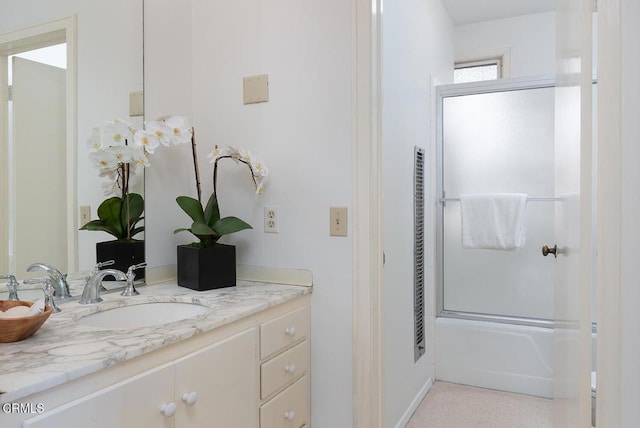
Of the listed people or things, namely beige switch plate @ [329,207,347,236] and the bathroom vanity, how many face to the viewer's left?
0

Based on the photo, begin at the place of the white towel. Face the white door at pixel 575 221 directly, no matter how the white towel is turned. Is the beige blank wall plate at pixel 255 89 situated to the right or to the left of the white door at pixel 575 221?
right

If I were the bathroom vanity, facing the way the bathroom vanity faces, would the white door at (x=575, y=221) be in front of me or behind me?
in front

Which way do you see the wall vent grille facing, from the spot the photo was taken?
facing to the right of the viewer

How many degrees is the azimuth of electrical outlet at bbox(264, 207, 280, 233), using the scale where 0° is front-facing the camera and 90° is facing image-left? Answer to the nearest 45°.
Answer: approximately 0°

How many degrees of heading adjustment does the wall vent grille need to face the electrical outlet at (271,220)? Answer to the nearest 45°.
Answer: approximately 135° to its right
